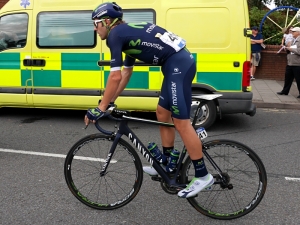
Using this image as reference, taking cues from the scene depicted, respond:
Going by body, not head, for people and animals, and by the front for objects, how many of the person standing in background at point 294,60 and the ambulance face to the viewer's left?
2

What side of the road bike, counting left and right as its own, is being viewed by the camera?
left

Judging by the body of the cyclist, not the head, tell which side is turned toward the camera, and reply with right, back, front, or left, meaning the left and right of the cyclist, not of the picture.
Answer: left

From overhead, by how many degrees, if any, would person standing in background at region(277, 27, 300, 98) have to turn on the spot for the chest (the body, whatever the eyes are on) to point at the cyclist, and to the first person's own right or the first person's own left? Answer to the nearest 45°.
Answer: approximately 90° to the first person's own left

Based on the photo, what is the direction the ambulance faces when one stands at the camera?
facing to the left of the viewer

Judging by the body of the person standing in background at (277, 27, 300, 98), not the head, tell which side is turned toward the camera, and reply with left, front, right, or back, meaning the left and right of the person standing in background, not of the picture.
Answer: left

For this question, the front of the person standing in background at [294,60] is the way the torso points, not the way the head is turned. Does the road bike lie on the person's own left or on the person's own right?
on the person's own left

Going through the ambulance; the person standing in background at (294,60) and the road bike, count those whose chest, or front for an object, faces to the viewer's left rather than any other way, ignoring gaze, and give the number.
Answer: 3

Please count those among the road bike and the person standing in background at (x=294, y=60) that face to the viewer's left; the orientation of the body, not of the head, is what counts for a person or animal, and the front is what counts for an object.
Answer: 2

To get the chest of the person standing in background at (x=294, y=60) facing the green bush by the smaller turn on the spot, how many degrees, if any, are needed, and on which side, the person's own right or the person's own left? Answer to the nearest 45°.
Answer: approximately 90° to the person's own right

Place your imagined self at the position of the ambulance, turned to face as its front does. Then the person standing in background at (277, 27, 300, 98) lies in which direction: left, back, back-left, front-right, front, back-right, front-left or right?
back-right

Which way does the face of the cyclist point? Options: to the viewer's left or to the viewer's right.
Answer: to the viewer's left

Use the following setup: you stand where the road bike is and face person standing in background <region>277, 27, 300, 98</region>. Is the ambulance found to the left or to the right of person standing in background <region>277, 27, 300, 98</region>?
left
